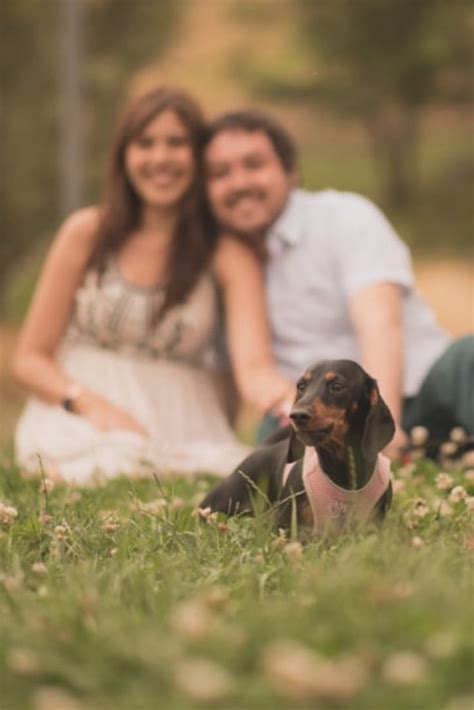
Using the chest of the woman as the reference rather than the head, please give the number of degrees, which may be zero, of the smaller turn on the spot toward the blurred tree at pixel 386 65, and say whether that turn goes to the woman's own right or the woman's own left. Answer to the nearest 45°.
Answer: approximately 180°

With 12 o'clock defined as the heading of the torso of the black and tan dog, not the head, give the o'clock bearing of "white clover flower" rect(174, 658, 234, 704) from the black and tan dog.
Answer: The white clover flower is roughly at 2 o'clock from the black and tan dog.

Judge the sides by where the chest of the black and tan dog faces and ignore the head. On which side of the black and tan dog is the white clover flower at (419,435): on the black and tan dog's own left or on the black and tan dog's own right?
on the black and tan dog's own left

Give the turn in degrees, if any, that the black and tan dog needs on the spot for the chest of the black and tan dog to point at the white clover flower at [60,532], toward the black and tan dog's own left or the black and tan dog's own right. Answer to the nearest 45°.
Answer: approximately 135° to the black and tan dog's own right

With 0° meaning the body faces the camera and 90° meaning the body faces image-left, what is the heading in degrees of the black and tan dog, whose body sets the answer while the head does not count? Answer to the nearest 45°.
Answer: approximately 315°

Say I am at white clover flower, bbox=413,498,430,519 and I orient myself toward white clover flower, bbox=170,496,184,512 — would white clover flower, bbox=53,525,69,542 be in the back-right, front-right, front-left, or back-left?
front-left

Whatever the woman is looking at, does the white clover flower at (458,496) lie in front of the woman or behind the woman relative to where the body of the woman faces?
in front

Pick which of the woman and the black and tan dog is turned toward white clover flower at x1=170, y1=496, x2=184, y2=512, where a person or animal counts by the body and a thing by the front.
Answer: the woman

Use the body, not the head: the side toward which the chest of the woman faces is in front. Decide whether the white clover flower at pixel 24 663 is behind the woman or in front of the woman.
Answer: in front

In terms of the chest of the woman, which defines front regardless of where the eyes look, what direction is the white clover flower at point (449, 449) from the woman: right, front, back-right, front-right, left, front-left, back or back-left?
front-left

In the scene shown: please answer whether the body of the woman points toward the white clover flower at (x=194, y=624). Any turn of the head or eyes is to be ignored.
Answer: yes

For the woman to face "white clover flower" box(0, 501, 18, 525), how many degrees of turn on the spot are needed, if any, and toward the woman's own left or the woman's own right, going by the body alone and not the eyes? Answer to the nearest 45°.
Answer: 0° — they already face it

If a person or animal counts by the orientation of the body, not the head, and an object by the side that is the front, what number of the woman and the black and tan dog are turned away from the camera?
0

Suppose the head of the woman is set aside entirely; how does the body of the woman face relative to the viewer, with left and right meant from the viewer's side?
facing the viewer

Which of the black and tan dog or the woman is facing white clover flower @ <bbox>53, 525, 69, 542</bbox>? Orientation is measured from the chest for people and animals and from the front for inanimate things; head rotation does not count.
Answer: the woman
